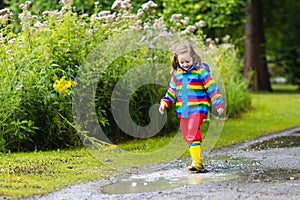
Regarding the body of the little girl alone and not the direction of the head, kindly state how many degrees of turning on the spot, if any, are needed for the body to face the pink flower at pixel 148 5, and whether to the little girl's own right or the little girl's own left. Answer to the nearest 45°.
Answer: approximately 135° to the little girl's own right

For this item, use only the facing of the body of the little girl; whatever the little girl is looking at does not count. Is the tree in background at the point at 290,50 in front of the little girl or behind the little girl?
behind

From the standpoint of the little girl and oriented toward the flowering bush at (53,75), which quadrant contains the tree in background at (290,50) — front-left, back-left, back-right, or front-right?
front-right

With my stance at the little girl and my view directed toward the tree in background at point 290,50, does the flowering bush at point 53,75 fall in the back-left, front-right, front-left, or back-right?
front-left

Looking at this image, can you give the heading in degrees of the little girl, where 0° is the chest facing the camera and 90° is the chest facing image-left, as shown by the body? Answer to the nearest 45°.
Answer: approximately 45°

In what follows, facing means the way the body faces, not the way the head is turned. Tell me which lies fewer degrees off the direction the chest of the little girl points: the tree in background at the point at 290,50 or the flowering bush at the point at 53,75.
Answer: the flowering bush
